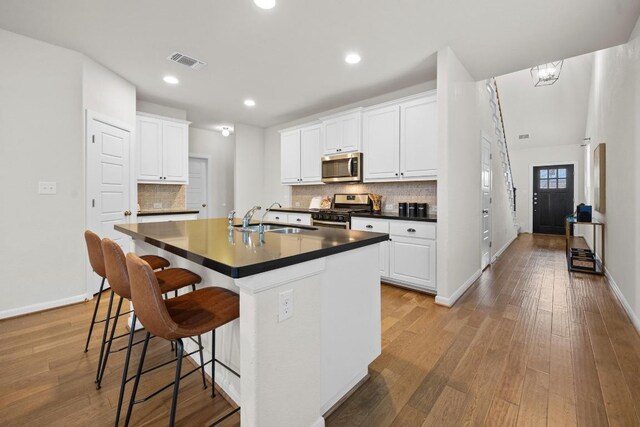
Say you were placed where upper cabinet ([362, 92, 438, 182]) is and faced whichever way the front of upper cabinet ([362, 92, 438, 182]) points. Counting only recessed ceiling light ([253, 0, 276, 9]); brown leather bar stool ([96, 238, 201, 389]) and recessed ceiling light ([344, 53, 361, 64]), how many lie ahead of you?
3

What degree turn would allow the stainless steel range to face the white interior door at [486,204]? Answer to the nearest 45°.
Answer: approximately 135° to its left

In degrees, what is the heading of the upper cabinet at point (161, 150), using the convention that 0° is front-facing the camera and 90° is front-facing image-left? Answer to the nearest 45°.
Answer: approximately 315°

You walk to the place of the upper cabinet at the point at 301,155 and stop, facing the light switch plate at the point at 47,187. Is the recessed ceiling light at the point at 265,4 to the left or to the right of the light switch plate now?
left

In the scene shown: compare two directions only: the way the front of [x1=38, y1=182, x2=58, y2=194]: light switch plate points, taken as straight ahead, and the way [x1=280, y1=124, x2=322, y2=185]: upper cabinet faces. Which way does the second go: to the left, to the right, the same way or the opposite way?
to the right

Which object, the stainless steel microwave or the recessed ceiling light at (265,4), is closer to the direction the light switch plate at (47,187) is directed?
the recessed ceiling light

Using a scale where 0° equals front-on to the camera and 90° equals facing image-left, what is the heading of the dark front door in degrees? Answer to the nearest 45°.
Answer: approximately 0°

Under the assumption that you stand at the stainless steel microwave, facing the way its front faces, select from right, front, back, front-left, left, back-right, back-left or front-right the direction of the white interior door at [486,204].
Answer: back-left

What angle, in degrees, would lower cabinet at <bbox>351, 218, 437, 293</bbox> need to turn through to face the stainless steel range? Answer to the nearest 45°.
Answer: approximately 90° to its right
